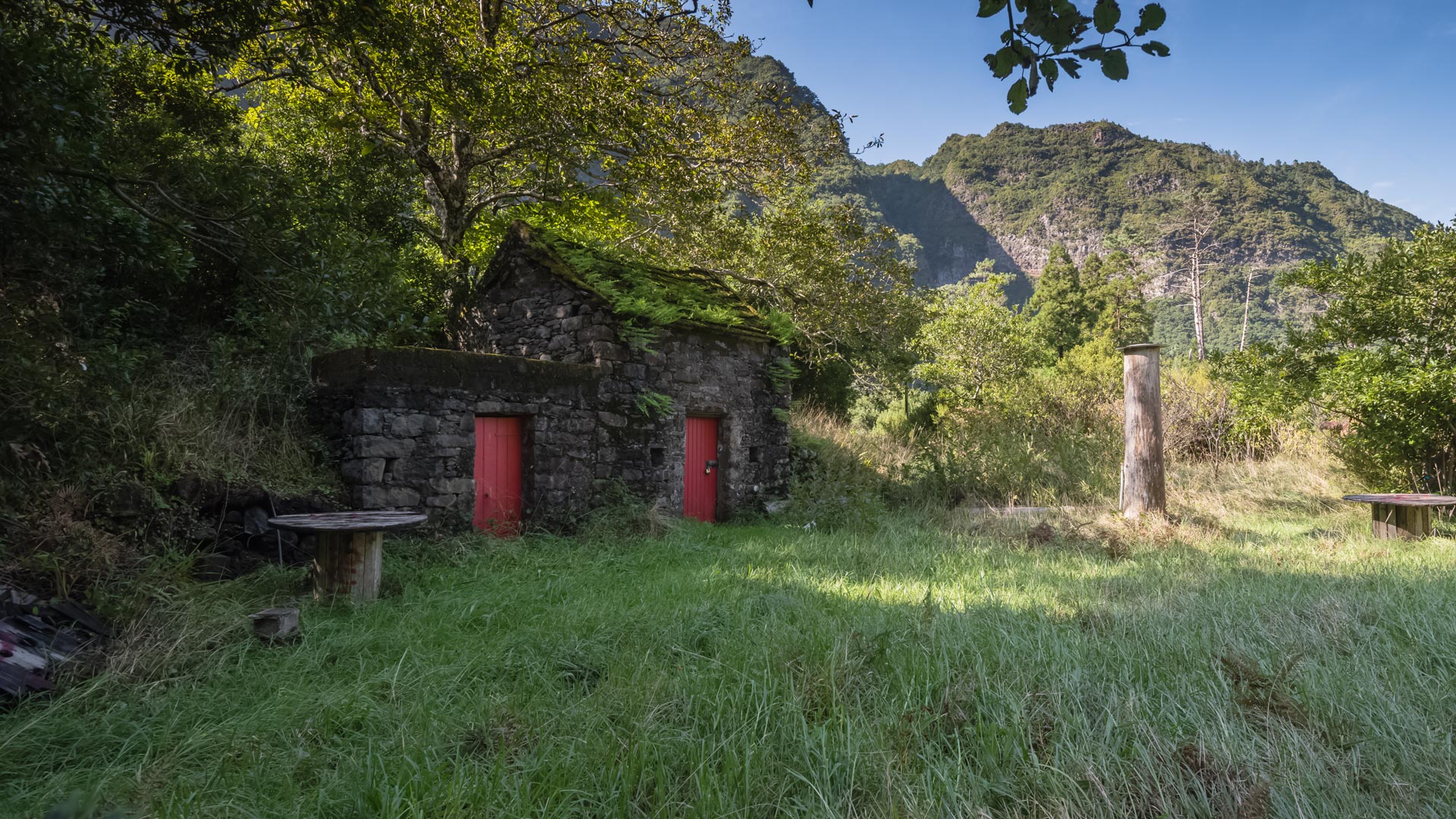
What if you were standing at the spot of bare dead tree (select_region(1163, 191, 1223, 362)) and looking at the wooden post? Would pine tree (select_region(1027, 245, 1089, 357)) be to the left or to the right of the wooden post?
right

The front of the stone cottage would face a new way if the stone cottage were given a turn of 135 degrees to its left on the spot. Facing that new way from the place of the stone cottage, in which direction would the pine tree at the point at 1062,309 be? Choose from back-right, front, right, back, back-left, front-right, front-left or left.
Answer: front-right

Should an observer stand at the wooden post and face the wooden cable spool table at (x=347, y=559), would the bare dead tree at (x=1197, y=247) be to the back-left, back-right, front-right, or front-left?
back-right

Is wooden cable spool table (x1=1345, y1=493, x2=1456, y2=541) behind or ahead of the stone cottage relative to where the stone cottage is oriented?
ahead

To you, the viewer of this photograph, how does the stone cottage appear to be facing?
facing the viewer and to the right of the viewer

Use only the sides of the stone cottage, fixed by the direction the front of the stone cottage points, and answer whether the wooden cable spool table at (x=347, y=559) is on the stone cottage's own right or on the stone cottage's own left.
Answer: on the stone cottage's own right

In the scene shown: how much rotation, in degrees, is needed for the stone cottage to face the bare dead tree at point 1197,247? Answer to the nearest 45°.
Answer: approximately 90° to its left

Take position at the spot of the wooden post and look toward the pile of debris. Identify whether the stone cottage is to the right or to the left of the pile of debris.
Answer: right
